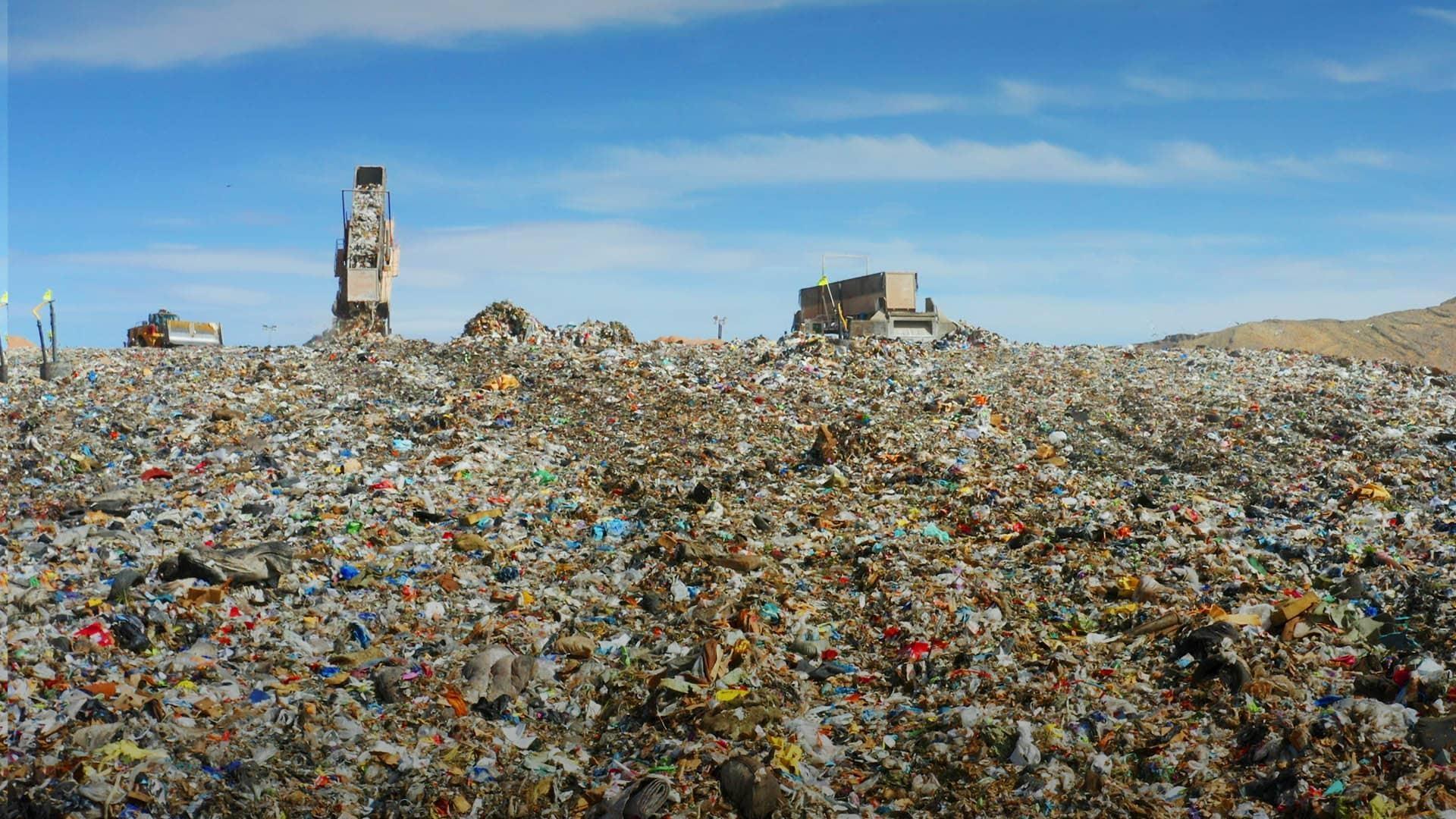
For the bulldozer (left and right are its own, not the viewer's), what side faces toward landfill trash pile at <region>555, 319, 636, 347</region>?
front

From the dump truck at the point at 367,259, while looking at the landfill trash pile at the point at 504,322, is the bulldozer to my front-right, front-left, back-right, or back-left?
back-left

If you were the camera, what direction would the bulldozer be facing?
facing the viewer and to the right of the viewer

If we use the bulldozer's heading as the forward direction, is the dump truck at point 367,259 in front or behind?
in front

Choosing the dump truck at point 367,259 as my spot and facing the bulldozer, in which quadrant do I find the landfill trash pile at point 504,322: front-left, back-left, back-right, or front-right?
back-right

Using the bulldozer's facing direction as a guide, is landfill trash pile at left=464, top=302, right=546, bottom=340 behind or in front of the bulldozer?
in front
